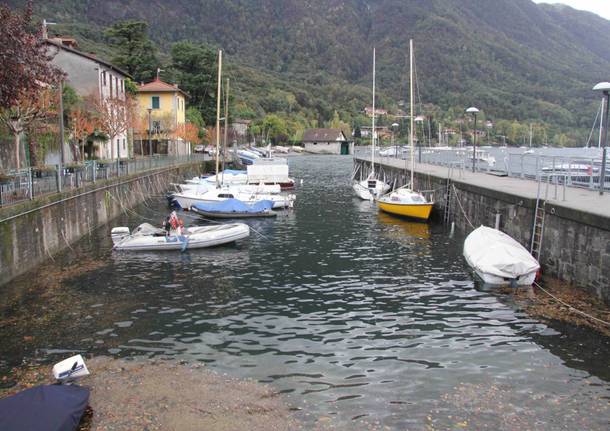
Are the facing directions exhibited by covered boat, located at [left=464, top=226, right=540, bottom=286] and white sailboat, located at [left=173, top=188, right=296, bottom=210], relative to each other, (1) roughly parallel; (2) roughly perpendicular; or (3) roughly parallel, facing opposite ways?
roughly perpendicular

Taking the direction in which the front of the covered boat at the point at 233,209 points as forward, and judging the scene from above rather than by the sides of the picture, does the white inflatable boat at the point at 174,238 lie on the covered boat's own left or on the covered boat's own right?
on the covered boat's own left

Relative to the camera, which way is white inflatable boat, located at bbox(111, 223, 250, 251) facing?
to the viewer's right

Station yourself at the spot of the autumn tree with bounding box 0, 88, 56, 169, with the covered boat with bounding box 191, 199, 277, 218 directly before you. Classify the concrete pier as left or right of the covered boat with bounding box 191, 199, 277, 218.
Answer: right

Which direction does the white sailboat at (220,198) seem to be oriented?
to the viewer's left

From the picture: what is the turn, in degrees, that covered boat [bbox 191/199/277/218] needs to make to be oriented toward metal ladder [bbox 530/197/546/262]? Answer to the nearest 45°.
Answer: approximately 135° to its left
